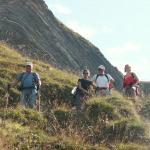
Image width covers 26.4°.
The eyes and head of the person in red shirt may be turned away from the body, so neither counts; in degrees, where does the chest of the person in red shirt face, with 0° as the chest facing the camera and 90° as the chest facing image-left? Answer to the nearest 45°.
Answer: approximately 45°

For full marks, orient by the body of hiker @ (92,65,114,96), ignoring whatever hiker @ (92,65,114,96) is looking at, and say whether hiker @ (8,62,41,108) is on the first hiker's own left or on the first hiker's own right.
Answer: on the first hiker's own right

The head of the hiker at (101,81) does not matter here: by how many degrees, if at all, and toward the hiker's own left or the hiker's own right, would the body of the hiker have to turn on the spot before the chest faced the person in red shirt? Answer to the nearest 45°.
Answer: approximately 135° to the hiker's own left

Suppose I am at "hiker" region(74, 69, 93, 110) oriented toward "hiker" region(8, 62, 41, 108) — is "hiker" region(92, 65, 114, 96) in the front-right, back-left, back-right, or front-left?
back-right

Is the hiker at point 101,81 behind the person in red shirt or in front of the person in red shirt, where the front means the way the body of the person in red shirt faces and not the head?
in front

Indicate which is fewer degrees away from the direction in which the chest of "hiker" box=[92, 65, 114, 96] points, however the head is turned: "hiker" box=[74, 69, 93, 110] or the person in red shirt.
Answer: the hiker

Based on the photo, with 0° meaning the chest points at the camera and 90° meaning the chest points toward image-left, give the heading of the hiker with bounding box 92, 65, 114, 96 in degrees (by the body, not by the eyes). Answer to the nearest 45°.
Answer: approximately 0°
